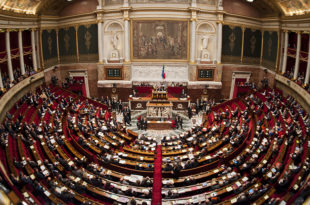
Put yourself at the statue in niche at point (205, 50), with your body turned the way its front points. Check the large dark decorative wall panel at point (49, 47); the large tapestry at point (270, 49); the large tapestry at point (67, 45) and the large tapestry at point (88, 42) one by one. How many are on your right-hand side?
3

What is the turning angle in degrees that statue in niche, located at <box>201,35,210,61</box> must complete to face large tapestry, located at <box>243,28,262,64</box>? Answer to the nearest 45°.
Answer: approximately 90° to its left

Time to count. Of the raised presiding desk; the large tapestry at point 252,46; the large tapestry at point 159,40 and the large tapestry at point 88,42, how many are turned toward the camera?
4

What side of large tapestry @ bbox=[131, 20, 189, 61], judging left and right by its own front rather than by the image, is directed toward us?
front

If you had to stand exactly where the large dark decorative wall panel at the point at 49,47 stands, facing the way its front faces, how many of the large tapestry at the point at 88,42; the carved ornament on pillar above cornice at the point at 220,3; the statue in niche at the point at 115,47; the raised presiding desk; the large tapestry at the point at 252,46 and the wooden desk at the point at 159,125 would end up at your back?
0

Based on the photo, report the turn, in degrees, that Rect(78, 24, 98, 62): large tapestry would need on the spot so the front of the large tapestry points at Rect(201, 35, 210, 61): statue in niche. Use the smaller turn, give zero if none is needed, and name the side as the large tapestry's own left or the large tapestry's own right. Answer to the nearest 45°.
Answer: approximately 90° to the large tapestry's own left

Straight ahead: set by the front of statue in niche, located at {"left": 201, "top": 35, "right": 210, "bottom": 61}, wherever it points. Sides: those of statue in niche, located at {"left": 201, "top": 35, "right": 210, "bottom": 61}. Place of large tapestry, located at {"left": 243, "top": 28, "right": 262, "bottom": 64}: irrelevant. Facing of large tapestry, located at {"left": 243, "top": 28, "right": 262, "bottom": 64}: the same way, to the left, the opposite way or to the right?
the same way

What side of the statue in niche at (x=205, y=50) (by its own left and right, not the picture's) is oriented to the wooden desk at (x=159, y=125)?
front

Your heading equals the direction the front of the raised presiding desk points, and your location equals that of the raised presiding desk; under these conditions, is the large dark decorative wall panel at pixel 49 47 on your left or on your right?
on your right

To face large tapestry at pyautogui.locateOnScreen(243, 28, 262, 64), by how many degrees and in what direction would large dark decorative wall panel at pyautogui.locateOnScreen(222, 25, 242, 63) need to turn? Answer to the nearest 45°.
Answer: approximately 135° to its left

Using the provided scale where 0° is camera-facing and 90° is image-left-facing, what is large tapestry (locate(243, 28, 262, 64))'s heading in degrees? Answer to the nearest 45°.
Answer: approximately 0°

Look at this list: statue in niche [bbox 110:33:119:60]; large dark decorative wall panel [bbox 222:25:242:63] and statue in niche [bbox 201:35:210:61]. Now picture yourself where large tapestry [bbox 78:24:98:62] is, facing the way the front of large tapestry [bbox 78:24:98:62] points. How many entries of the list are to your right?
0

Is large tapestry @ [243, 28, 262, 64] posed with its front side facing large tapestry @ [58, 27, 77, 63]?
no

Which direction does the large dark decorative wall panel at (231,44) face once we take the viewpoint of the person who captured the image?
facing the viewer

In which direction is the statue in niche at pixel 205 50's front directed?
toward the camera

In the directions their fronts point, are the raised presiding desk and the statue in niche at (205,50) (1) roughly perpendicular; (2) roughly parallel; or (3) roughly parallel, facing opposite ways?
roughly parallel

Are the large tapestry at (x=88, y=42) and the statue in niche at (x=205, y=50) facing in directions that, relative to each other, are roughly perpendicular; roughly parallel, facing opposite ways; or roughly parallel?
roughly parallel
